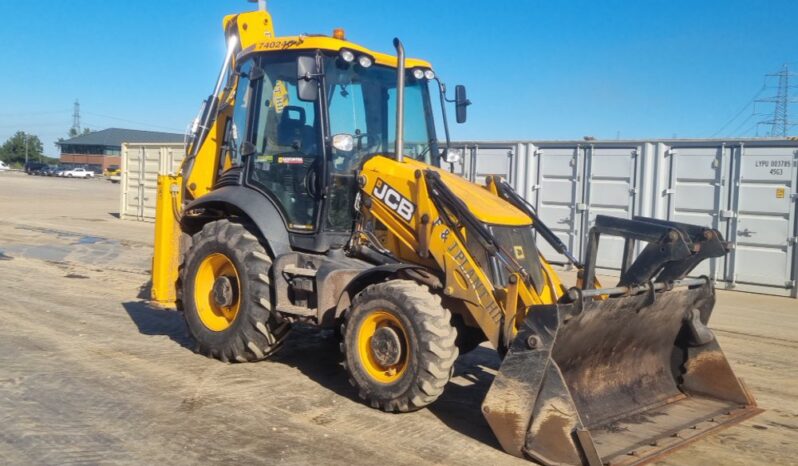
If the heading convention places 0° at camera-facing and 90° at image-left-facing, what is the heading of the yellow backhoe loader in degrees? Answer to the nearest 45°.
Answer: approximately 315°

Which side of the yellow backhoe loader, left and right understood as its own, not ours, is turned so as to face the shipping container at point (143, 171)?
back

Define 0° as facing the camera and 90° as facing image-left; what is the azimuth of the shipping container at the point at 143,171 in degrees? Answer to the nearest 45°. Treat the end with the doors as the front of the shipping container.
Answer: approximately 0°
